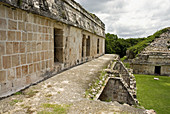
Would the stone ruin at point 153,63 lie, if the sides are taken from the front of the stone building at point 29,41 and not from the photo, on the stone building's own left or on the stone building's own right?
on the stone building's own left

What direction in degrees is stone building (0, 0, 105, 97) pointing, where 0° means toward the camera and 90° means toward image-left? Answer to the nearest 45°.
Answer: approximately 315°
